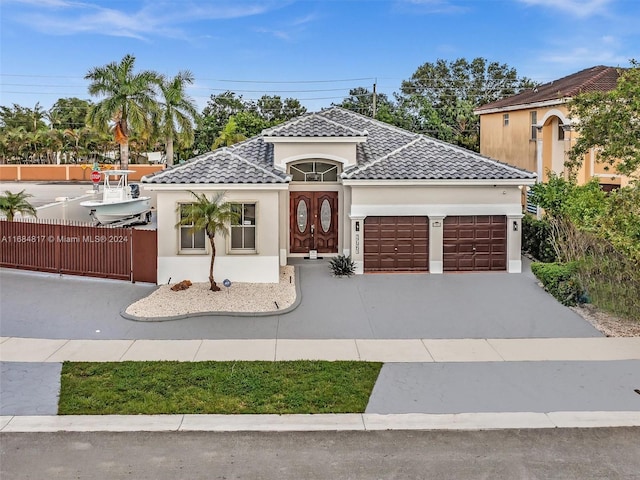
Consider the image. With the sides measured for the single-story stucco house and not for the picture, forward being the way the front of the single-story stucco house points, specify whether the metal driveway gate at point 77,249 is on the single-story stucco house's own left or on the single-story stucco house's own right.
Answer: on the single-story stucco house's own right

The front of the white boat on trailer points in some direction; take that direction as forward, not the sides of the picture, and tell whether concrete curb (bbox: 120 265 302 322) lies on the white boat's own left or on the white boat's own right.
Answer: on the white boat's own left

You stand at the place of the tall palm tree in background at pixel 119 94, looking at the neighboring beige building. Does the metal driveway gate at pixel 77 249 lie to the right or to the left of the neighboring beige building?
right

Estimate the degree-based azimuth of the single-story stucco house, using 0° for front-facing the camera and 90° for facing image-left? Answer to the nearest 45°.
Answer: approximately 0°

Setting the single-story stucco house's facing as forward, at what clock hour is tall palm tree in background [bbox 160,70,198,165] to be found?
The tall palm tree in background is roughly at 5 o'clock from the single-story stucco house.

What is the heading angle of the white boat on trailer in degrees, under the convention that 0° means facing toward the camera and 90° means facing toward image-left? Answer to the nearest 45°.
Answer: approximately 45°

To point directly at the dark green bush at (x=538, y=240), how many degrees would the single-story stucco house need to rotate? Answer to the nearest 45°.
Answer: approximately 90° to its left

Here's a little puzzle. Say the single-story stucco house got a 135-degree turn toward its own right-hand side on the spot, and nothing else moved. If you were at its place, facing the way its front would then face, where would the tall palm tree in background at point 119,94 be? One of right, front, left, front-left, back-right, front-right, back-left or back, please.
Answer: front

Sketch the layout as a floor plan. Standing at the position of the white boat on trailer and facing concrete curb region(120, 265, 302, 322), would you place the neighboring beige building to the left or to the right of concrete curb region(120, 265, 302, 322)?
left

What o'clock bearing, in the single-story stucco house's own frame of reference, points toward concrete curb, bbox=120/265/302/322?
The concrete curb is roughly at 1 o'clock from the single-story stucco house.
